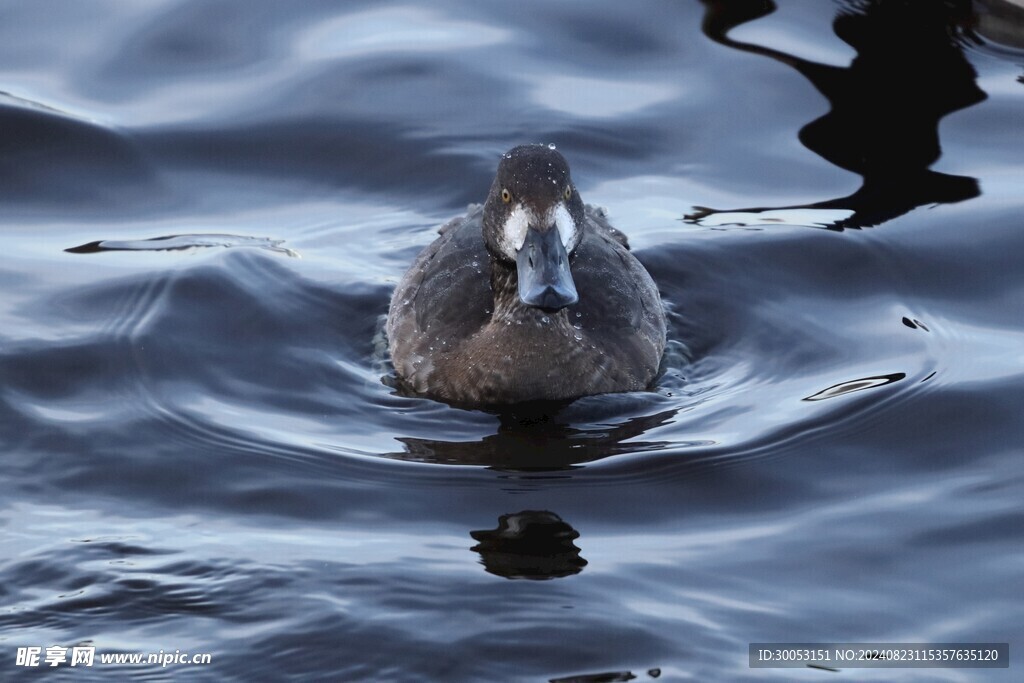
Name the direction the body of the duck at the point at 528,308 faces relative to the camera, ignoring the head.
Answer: toward the camera
